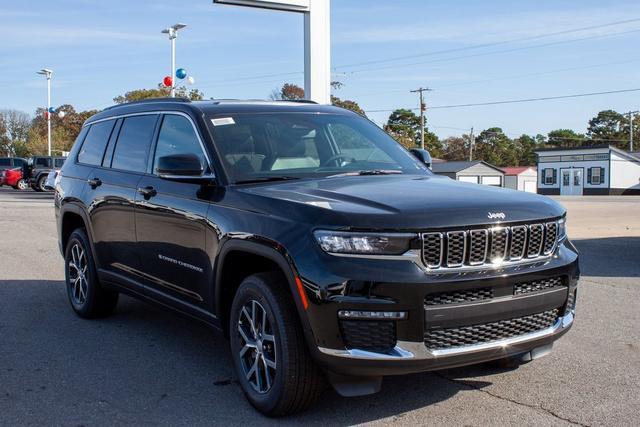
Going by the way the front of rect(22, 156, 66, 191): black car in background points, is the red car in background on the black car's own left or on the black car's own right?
on the black car's own left

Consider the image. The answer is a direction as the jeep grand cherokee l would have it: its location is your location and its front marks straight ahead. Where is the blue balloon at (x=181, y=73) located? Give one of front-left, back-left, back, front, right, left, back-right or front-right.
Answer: back-left

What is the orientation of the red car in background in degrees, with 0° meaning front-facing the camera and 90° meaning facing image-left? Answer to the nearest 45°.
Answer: approximately 315°

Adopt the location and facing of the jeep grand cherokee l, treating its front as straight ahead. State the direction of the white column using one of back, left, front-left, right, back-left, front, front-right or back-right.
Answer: back-left

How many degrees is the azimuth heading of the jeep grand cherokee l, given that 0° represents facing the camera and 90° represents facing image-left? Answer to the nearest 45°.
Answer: approximately 315°

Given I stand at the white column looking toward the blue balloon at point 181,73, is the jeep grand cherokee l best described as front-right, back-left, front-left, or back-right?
back-left
